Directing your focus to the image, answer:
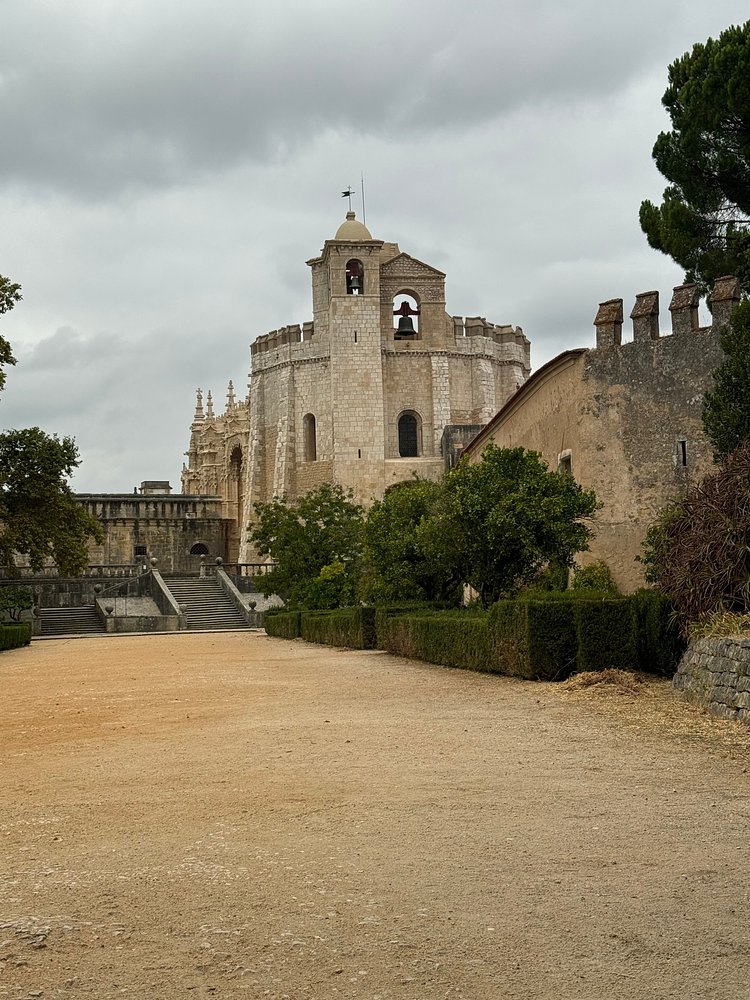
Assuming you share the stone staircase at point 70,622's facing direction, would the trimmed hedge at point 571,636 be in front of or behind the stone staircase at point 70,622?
in front

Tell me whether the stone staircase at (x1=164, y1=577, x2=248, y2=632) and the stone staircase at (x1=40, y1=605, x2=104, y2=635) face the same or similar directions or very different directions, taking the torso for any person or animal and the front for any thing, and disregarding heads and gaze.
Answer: same or similar directions

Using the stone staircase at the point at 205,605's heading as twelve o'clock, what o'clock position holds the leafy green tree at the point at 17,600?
The leafy green tree is roughly at 2 o'clock from the stone staircase.

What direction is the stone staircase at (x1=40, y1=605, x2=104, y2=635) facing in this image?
toward the camera

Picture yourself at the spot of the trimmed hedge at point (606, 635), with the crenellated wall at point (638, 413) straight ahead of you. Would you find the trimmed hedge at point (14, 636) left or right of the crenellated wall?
left

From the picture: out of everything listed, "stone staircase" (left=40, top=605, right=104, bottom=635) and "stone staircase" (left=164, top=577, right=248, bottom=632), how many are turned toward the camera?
2

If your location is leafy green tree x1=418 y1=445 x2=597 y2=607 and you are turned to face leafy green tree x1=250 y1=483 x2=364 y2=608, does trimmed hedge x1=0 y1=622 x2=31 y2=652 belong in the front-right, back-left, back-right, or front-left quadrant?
front-left
